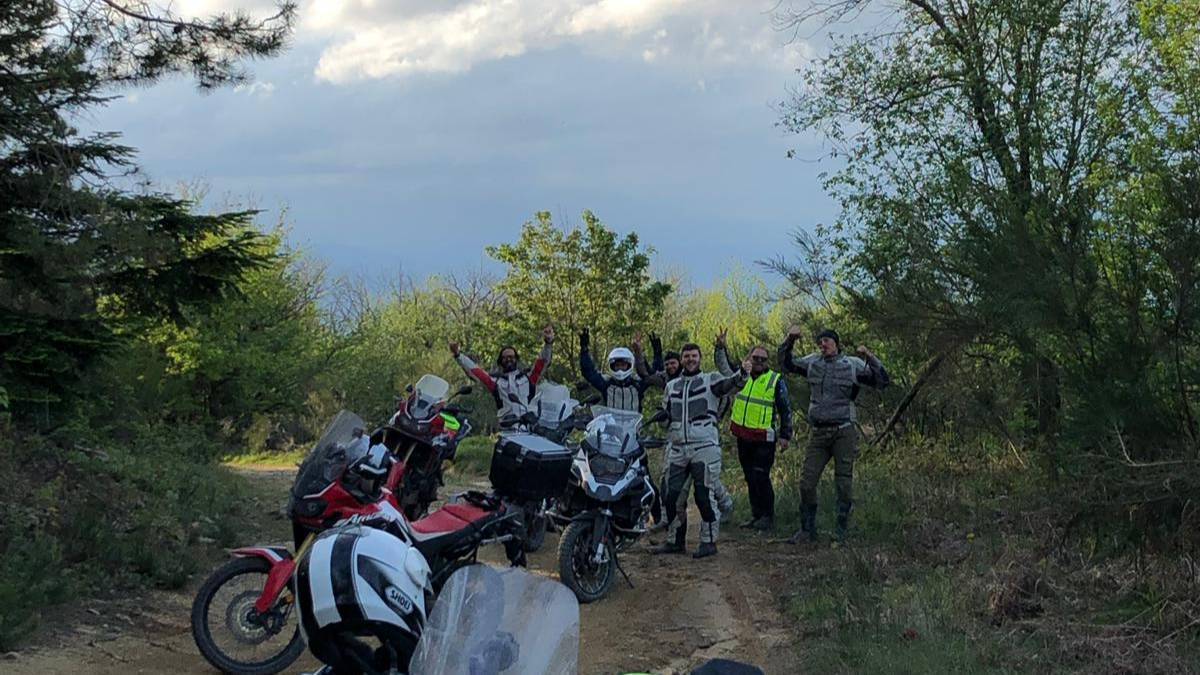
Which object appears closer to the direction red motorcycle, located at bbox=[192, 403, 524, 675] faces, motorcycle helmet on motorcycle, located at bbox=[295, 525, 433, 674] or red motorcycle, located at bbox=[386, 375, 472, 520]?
the motorcycle helmet on motorcycle

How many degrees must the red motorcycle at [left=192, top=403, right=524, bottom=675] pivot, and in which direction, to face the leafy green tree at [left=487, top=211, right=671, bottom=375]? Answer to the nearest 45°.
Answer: approximately 135° to its right

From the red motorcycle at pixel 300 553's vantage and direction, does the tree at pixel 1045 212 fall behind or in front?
behind

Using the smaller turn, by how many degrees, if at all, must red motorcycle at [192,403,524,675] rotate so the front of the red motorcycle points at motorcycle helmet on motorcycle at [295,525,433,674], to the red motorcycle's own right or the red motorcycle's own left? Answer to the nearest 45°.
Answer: approximately 45° to the red motorcycle's own left

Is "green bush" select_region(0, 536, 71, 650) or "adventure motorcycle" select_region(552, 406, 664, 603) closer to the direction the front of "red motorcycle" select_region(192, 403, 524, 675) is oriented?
the green bush

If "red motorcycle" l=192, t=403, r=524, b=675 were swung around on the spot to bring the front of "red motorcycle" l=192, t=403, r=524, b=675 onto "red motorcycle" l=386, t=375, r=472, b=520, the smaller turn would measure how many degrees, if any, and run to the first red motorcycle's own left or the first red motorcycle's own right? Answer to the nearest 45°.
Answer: approximately 135° to the first red motorcycle's own right

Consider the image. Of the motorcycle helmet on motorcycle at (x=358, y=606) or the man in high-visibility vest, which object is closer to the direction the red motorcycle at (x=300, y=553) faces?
the motorcycle helmet on motorcycle

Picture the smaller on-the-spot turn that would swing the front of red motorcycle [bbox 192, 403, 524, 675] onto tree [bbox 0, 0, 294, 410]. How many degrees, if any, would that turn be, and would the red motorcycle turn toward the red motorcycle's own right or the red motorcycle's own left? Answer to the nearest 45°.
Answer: approximately 90° to the red motorcycle's own right

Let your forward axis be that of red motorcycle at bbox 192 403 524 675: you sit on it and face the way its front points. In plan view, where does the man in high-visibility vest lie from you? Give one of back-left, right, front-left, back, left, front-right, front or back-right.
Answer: back

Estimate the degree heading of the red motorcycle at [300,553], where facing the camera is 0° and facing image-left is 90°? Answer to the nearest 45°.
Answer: approximately 45°
